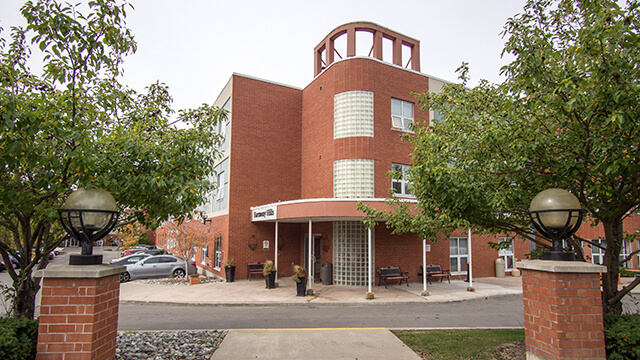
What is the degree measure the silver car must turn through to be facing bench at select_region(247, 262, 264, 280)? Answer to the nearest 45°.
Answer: approximately 135° to its left

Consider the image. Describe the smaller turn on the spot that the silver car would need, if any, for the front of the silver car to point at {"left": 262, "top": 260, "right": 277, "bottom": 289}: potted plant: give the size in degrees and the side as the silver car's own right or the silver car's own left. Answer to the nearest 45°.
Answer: approximately 135° to the silver car's own left

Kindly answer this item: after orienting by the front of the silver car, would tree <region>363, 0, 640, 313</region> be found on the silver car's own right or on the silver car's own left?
on the silver car's own left

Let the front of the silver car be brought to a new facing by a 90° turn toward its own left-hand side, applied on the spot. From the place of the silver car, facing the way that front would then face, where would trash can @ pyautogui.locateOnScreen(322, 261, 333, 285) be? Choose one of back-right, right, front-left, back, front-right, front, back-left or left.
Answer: front-left

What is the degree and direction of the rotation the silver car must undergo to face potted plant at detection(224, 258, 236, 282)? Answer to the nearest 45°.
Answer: approximately 135° to its left

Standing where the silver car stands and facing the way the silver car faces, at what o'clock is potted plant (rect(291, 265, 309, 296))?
The potted plant is roughly at 8 o'clock from the silver car.

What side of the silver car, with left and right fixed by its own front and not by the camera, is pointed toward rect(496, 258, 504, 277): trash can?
back

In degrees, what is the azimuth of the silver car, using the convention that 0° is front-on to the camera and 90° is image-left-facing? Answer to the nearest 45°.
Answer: approximately 90°

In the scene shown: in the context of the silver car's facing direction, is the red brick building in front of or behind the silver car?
behind

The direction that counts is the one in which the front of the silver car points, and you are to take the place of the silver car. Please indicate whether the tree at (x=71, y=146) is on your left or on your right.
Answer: on your left

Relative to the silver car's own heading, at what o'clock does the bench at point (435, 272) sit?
The bench is roughly at 7 o'clock from the silver car.

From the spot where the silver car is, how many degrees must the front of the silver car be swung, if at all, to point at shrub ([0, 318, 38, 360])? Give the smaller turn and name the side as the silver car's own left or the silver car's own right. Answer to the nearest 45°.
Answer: approximately 90° to the silver car's own left
